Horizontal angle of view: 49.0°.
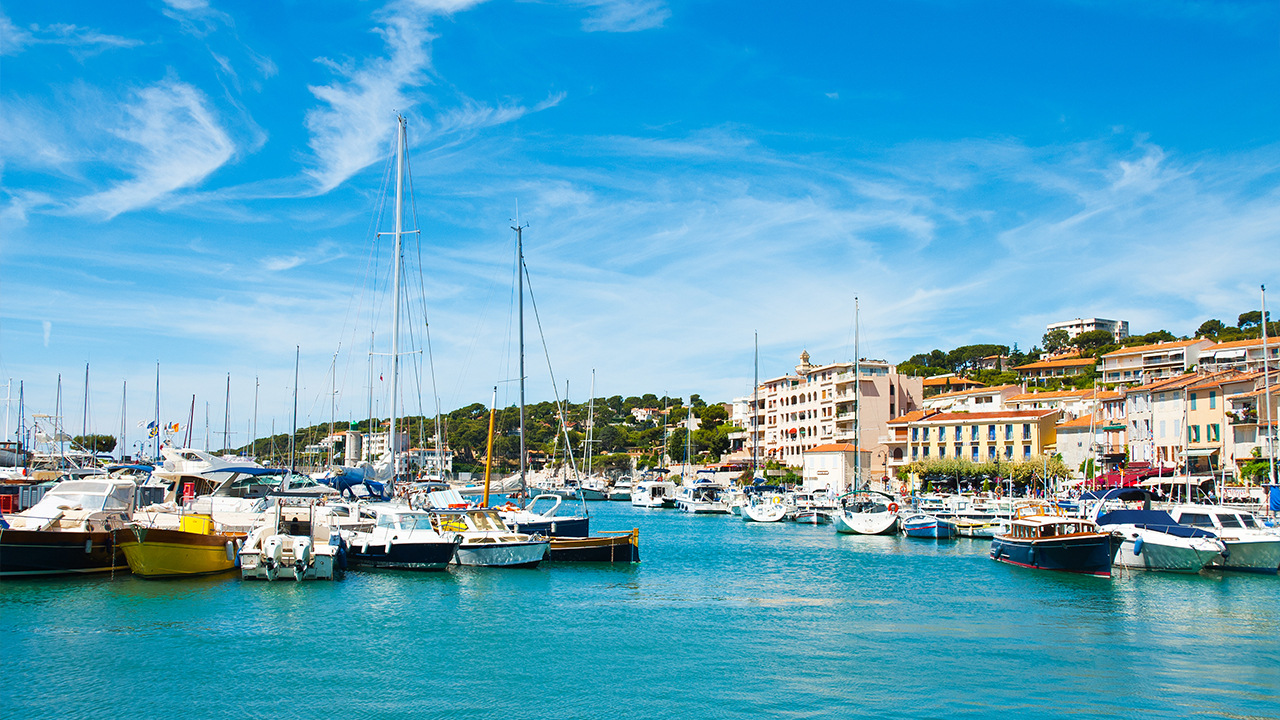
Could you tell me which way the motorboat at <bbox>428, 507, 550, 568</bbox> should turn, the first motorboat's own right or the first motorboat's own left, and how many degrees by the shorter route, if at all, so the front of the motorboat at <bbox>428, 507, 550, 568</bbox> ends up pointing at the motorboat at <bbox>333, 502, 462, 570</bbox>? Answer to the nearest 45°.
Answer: approximately 180°

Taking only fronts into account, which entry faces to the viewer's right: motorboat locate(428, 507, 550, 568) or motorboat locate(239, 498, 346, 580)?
motorboat locate(428, 507, 550, 568)

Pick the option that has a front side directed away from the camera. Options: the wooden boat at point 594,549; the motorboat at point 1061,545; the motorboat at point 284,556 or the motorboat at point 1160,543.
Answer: the motorboat at point 284,556

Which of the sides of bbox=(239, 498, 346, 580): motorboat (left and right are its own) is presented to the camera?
back

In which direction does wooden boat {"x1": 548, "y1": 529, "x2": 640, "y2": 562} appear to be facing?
to the viewer's right

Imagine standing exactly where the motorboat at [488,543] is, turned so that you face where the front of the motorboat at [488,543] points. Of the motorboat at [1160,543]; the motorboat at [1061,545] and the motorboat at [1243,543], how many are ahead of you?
3

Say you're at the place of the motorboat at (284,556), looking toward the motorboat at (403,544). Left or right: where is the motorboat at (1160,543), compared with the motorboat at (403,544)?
right

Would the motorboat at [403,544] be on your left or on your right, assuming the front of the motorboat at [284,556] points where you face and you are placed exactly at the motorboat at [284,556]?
on your right

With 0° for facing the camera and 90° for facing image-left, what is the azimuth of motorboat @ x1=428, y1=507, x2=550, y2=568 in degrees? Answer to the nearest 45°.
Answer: approximately 270°

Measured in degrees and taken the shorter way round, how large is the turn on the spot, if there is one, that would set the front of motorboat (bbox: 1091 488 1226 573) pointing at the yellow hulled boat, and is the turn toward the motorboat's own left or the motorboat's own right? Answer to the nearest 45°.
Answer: approximately 90° to the motorboat's own right

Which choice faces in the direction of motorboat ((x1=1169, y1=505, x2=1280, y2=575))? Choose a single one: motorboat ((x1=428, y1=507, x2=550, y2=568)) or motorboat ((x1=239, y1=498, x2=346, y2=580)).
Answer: motorboat ((x1=428, y1=507, x2=550, y2=568))

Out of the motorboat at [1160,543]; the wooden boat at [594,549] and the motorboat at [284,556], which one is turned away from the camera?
the motorboat at [284,556]

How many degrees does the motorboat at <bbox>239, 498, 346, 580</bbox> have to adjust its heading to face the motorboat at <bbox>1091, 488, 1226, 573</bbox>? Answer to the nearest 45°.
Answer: approximately 90° to its right

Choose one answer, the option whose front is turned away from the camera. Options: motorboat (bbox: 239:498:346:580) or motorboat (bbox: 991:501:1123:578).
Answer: motorboat (bbox: 239:498:346:580)
